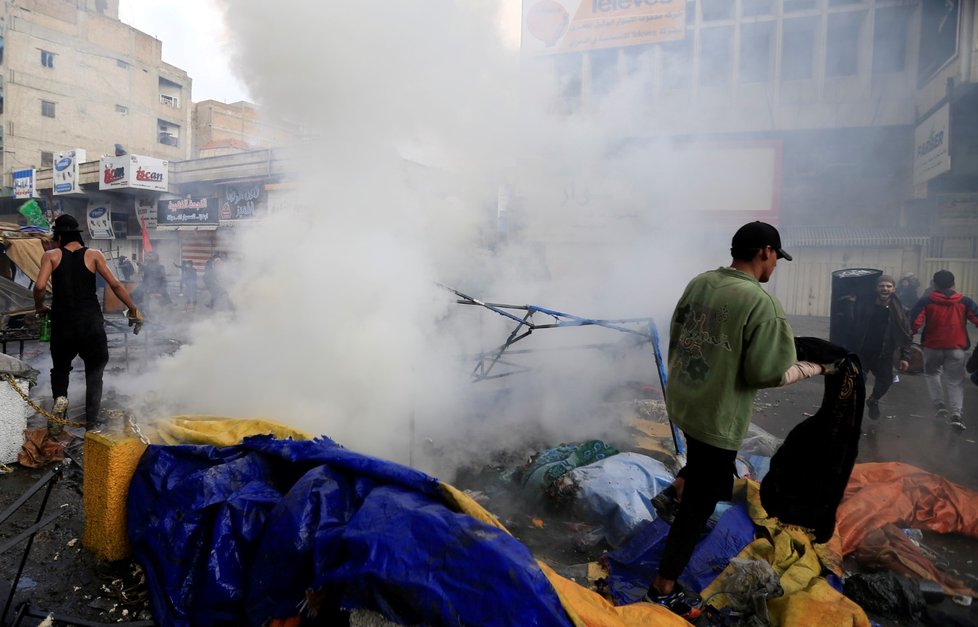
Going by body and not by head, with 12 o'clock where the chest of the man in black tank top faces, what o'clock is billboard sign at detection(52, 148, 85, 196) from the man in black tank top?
The billboard sign is roughly at 12 o'clock from the man in black tank top.

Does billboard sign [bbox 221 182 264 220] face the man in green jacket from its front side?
yes

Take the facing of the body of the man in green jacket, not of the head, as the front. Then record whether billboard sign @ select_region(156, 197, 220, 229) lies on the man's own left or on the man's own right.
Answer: on the man's own left

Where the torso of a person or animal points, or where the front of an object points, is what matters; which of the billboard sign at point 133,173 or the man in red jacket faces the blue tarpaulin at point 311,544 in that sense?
the billboard sign

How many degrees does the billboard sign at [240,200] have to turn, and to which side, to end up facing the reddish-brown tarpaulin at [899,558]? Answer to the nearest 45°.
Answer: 0° — it already faces it
